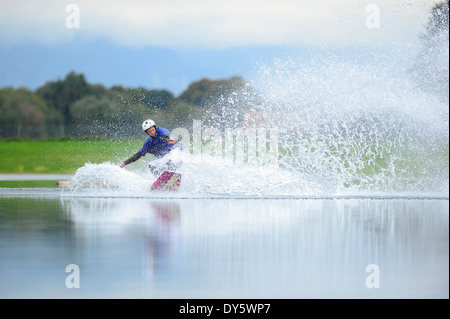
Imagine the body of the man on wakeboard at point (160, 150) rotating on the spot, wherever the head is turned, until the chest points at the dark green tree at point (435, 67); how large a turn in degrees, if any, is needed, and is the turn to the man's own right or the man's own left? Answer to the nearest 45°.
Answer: approximately 135° to the man's own left

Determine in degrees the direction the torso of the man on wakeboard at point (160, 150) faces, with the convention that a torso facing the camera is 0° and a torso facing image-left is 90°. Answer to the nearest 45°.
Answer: approximately 45°
